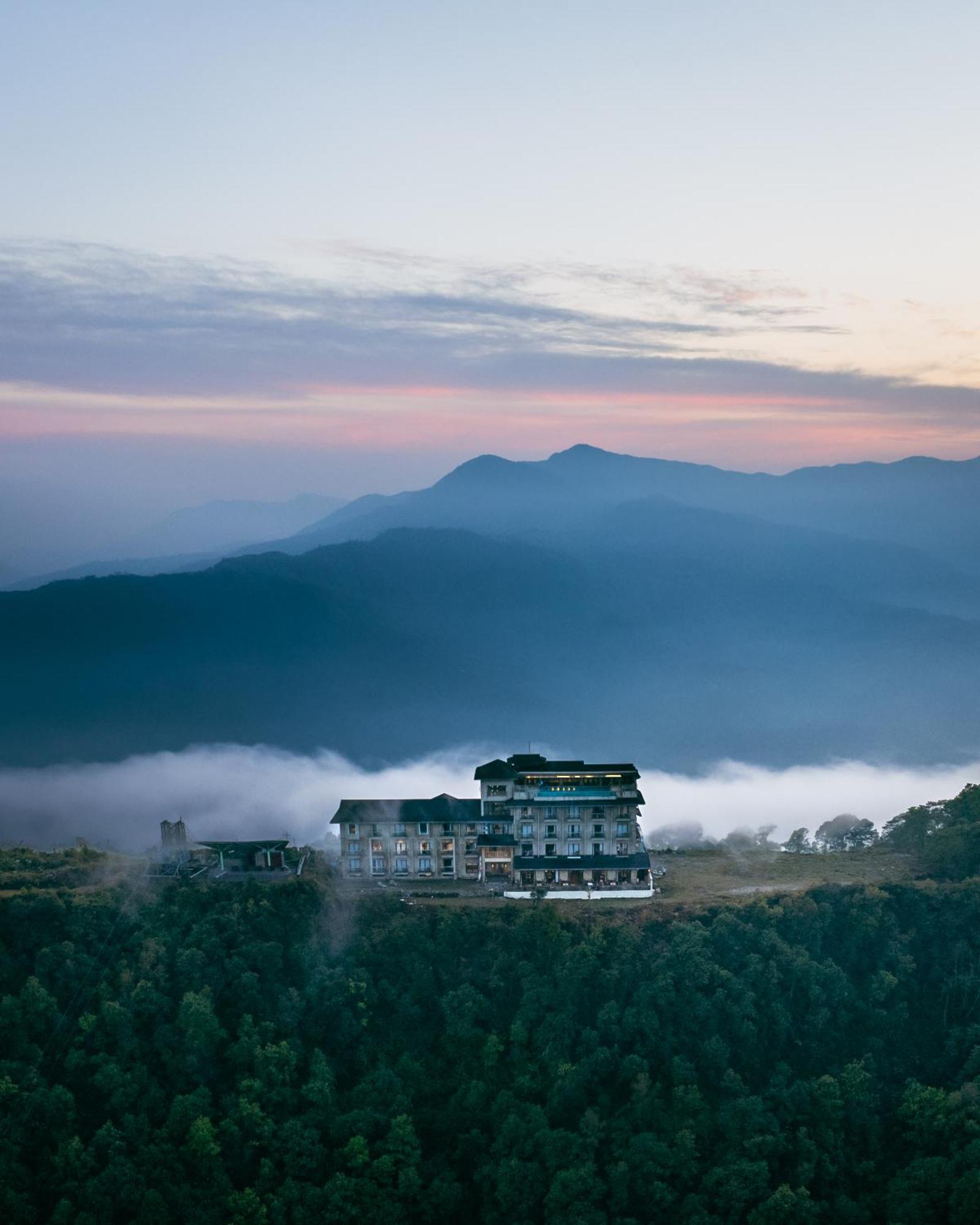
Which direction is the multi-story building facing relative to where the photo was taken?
toward the camera

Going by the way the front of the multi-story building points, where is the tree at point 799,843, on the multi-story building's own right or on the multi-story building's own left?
on the multi-story building's own left

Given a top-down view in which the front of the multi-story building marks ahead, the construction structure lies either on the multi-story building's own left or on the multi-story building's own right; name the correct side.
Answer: on the multi-story building's own right

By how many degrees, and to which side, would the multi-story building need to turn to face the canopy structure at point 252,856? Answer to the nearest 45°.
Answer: approximately 90° to its right
